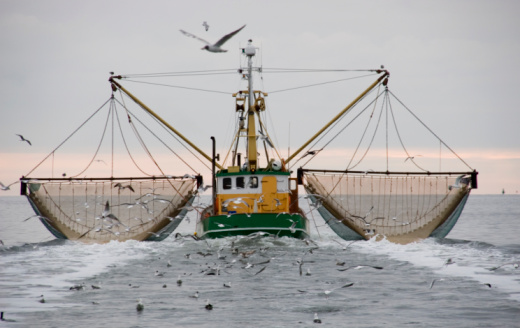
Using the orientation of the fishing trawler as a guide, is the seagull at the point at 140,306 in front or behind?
behind

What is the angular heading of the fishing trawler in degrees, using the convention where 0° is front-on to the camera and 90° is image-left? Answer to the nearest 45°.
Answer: approximately 180°
